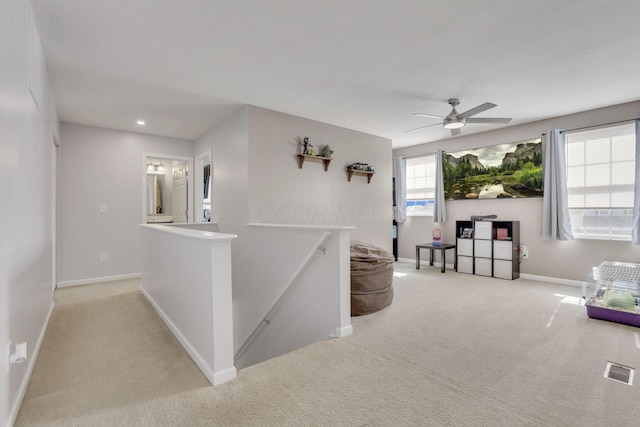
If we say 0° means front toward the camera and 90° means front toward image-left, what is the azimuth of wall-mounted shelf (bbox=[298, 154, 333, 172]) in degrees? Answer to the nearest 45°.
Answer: approximately 315°

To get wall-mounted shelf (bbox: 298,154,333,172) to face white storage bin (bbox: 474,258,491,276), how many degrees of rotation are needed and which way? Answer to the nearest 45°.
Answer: approximately 45° to its left

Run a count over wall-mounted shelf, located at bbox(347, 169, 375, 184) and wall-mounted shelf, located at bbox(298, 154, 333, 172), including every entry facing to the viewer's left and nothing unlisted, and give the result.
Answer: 0

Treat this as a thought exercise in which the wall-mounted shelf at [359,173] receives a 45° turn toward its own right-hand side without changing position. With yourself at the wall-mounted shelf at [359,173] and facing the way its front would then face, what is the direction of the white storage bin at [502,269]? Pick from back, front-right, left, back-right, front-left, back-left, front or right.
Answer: left

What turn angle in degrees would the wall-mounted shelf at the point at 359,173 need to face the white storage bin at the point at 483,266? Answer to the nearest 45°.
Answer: approximately 45° to its left

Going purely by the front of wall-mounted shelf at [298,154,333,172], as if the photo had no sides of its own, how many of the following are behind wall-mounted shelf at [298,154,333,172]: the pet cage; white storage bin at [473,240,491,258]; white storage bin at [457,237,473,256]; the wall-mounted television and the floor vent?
0

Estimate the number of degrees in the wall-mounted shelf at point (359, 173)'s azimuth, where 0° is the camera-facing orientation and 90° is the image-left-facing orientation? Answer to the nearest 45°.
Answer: approximately 315°

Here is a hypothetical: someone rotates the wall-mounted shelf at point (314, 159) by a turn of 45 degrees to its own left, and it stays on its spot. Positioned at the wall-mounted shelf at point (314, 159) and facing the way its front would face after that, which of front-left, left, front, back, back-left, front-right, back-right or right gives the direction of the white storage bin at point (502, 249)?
front

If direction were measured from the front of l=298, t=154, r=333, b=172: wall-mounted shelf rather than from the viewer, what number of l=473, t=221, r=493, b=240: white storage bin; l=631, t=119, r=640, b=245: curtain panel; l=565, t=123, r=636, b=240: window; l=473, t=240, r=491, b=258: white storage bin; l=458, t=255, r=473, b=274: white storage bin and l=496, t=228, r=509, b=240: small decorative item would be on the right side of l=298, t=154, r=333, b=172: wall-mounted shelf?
0

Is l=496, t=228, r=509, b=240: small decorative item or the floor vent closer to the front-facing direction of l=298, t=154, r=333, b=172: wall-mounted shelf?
the floor vent

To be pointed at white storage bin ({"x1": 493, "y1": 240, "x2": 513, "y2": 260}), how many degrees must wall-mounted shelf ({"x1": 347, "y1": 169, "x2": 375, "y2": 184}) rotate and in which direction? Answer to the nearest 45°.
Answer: approximately 45° to its left

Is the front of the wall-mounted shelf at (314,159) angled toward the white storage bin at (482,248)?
no

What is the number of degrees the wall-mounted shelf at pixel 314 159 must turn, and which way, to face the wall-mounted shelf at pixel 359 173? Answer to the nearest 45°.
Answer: approximately 90° to its left

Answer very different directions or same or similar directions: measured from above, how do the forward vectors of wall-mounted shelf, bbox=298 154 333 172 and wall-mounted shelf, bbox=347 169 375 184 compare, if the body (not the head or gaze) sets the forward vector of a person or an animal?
same or similar directions
